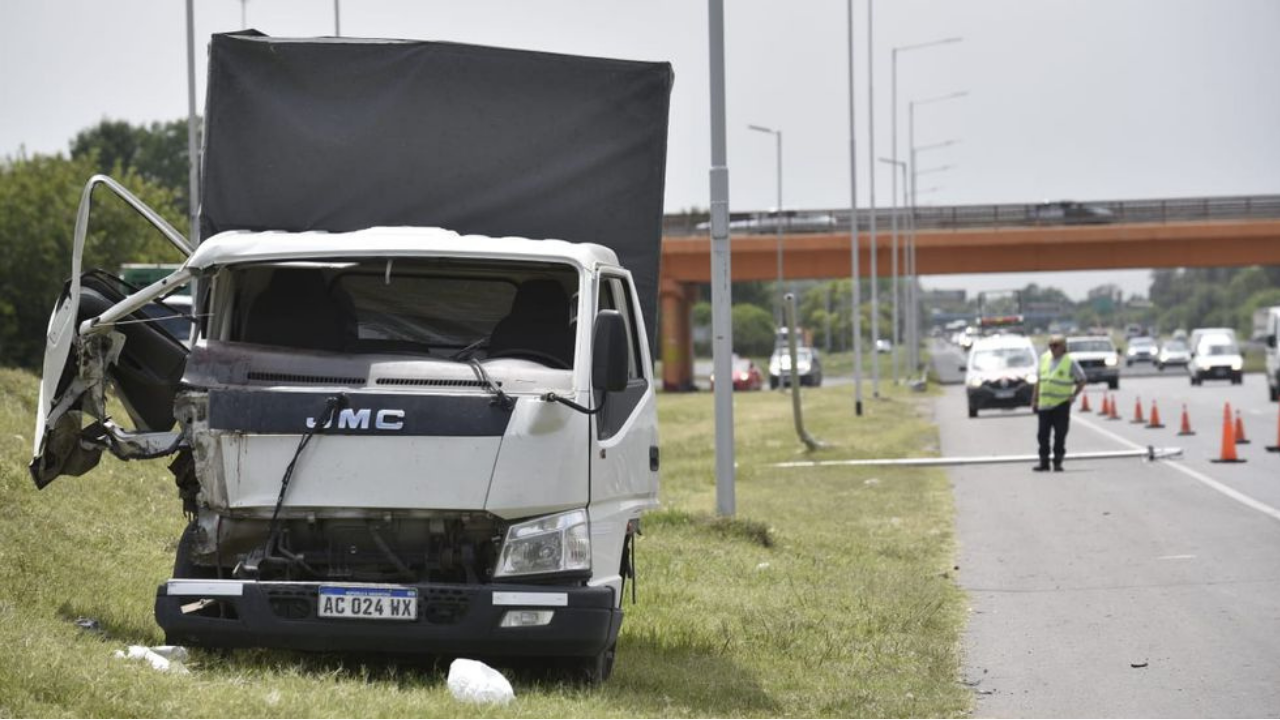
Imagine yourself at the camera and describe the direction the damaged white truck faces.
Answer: facing the viewer

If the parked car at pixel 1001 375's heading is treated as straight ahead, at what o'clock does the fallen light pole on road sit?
The fallen light pole on road is roughly at 12 o'clock from the parked car.

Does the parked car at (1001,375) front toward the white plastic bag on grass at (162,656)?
yes

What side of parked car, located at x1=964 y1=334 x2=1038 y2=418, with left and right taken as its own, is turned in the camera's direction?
front

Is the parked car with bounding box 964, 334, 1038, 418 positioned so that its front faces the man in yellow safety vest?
yes

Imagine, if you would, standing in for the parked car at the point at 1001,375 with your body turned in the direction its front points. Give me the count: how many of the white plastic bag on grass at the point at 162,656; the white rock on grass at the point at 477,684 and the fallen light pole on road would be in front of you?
3

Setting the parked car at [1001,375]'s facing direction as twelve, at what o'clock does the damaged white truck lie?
The damaged white truck is roughly at 12 o'clock from the parked car.

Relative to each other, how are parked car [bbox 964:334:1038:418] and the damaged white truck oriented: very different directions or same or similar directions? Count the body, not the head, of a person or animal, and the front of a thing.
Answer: same or similar directions

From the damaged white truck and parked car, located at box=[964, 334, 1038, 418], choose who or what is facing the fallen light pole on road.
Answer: the parked car

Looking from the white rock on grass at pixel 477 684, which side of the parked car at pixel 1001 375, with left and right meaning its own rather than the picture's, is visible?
front

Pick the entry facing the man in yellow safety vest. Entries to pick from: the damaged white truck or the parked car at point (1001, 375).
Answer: the parked car

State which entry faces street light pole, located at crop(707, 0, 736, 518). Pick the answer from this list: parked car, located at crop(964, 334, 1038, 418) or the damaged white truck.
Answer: the parked car

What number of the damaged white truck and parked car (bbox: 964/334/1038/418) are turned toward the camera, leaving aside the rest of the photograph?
2

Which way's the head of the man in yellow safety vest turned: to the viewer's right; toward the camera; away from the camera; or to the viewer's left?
toward the camera
